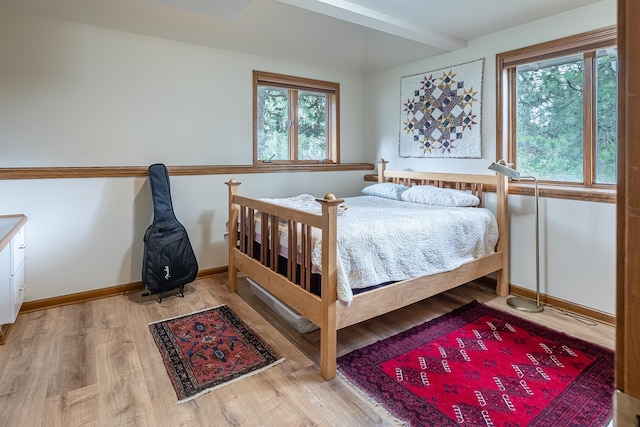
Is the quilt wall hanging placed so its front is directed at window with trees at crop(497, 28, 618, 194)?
no

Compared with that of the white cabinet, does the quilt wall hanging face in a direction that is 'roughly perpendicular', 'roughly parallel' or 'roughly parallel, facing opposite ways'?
roughly parallel, facing opposite ways

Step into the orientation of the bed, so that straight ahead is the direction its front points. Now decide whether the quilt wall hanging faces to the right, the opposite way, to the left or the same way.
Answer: the same way

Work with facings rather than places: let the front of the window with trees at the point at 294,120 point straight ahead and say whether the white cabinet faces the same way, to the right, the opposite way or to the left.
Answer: to the left

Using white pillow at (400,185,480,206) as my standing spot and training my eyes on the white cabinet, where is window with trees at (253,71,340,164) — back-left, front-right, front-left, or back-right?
front-right

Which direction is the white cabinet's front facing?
to the viewer's right

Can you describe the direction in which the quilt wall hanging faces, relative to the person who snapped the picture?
facing the viewer and to the left of the viewer

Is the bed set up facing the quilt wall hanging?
no

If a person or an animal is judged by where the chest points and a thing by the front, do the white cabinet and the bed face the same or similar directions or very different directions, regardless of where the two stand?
very different directions

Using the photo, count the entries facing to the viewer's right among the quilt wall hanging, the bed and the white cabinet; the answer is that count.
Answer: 1

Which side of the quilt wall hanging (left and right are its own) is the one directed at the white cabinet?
front

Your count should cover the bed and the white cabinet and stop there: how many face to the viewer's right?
1

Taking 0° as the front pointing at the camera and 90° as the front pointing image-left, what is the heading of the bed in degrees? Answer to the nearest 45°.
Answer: approximately 45°

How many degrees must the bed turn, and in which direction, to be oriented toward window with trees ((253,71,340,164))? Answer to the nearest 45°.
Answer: approximately 135° to its right
